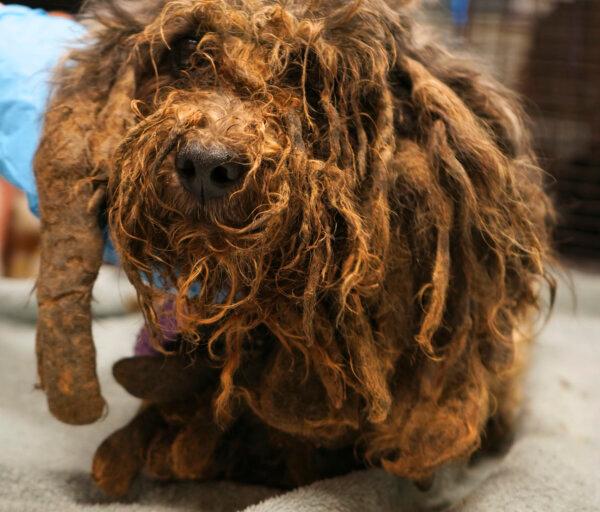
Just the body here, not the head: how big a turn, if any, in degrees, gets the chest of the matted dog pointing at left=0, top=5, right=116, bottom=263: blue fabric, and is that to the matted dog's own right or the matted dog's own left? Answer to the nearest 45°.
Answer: approximately 90° to the matted dog's own right

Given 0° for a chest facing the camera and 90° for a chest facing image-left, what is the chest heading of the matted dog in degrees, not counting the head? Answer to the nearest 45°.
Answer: approximately 45°
